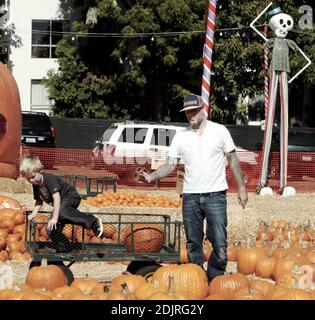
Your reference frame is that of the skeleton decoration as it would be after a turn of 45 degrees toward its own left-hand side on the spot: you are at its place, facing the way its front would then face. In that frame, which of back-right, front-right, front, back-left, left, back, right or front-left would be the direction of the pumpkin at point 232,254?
front-right

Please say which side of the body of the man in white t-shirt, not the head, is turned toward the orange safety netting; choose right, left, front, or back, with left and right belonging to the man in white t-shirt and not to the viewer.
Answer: back

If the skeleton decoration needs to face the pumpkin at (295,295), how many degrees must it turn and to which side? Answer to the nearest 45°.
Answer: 0° — it already faces it

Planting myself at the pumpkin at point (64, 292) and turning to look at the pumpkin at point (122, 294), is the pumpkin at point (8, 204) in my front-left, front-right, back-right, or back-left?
back-left

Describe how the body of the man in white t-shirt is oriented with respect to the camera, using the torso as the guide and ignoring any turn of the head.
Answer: toward the camera

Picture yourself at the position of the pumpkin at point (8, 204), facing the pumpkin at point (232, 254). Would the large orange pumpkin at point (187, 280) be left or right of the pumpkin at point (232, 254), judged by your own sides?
right

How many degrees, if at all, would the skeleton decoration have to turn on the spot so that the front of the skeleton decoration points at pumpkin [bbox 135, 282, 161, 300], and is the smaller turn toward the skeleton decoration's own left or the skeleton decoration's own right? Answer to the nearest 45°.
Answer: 0° — it already faces it

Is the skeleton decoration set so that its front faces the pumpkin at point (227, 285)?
yes

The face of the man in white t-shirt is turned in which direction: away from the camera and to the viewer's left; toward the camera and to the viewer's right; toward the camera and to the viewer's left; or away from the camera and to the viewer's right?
toward the camera and to the viewer's left

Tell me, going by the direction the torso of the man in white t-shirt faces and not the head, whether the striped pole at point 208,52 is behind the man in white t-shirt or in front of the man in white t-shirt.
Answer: behind

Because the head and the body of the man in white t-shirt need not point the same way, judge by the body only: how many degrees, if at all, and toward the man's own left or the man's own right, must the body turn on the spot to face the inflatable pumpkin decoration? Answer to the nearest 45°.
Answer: approximately 135° to the man's own right

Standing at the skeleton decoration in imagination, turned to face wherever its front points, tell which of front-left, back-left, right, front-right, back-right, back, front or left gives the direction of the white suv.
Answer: back-right

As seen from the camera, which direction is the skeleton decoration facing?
toward the camera

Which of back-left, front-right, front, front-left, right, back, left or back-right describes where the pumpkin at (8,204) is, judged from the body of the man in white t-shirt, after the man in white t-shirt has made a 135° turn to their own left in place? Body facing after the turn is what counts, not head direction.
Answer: left

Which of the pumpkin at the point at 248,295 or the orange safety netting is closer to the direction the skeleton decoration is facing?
the pumpkin

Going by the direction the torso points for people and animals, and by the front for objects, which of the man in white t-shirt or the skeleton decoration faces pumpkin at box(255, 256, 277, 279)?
the skeleton decoration

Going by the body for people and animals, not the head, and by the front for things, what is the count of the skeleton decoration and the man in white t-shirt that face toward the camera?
2
